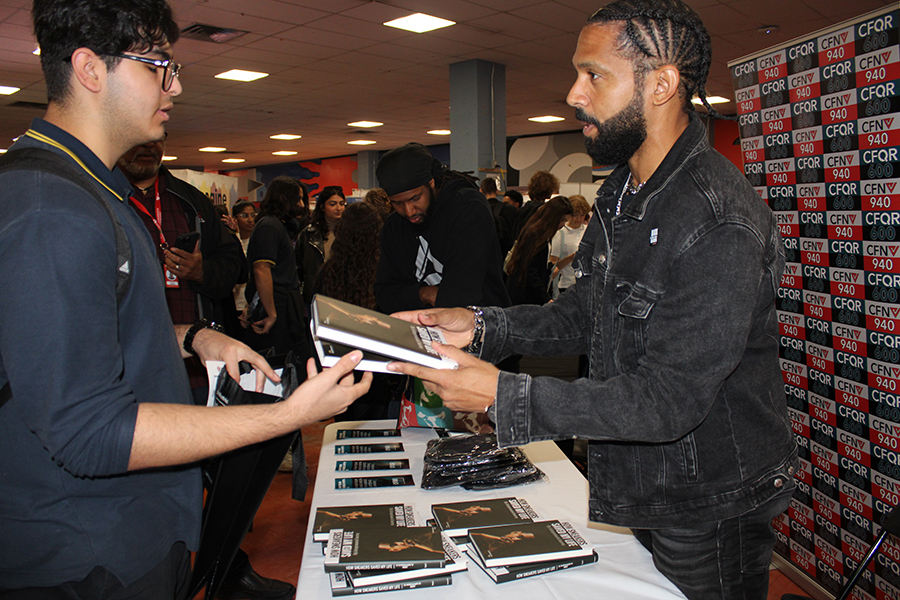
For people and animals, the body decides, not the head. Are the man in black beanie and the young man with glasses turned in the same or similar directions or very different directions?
very different directions

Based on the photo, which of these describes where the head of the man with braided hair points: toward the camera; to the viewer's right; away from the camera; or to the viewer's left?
to the viewer's left

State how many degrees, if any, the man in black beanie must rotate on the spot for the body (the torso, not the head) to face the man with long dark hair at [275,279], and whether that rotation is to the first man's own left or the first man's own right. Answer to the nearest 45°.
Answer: approximately 90° to the first man's own right

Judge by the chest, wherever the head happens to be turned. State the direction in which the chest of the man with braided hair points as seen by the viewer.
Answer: to the viewer's left

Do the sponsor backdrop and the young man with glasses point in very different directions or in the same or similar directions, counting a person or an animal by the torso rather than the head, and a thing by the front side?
very different directions

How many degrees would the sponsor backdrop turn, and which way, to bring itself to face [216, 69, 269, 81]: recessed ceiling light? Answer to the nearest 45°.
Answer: approximately 90° to its right

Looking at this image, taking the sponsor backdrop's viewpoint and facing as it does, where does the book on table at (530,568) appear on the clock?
The book on table is roughly at 11 o'clock from the sponsor backdrop.

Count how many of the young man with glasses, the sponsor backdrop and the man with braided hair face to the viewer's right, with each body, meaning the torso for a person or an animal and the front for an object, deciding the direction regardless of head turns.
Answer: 1

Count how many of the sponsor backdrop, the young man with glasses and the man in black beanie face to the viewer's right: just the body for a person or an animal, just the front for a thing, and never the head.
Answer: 1

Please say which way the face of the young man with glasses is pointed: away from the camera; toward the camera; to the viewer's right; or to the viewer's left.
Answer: to the viewer's right

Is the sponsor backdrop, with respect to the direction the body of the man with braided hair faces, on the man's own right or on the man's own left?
on the man's own right

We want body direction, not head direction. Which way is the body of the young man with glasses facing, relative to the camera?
to the viewer's right

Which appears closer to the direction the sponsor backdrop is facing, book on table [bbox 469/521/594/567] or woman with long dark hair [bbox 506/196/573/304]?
the book on table

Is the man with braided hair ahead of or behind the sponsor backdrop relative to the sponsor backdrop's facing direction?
ahead

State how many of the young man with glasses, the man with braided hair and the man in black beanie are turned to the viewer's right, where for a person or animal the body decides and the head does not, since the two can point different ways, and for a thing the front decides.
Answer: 1
